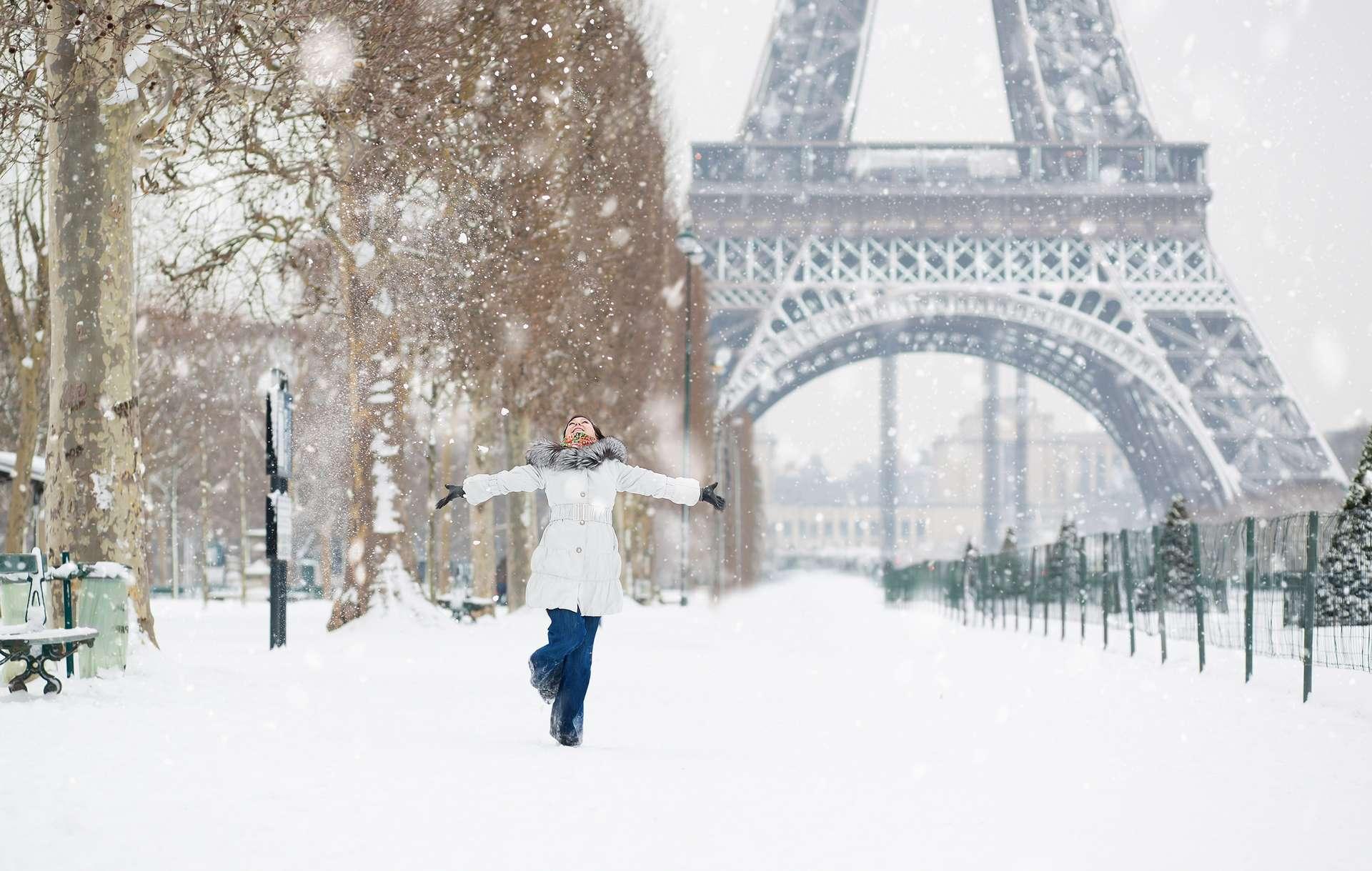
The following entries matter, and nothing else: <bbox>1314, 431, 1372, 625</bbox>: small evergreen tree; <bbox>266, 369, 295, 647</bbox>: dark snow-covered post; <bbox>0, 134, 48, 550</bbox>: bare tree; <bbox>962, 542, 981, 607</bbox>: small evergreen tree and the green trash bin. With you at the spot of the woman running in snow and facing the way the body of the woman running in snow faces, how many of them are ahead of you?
0

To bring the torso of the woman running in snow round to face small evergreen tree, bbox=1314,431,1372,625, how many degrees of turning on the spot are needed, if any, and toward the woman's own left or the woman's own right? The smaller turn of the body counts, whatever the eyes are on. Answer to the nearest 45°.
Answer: approximately 135° to the woman's own left

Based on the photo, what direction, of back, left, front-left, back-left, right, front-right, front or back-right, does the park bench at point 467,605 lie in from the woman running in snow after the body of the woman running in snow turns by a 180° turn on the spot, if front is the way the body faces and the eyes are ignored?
front

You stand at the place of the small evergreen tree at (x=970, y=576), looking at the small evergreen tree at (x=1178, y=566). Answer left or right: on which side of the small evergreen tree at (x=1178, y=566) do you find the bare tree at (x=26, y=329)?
right

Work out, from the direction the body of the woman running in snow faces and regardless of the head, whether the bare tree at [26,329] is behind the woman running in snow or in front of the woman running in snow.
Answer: behind

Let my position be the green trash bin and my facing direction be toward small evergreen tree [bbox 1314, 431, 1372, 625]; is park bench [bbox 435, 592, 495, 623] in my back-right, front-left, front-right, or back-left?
front-left

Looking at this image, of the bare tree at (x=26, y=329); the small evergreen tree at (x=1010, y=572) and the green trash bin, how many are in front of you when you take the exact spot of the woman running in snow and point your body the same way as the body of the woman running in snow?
0

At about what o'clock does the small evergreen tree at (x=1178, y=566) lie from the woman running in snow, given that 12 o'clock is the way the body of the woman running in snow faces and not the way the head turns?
The small evergreen tree is roughly at 7 o'clock from the woman running in snow.

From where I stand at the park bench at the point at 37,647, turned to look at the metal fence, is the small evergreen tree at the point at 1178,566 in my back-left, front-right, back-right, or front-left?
front-left

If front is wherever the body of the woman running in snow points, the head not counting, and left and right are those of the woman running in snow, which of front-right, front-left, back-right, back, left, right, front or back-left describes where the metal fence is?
back-left

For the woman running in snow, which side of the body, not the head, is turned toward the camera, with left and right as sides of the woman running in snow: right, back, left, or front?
front

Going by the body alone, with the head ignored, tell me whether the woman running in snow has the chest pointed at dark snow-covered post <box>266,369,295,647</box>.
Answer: no

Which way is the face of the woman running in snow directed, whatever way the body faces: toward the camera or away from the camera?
toward the camera

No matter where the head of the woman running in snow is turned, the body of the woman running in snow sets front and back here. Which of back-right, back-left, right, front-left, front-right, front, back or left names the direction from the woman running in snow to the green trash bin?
back-right

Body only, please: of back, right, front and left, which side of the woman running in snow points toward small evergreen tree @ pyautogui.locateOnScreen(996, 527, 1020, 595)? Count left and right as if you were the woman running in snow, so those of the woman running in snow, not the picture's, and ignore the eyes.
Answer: back

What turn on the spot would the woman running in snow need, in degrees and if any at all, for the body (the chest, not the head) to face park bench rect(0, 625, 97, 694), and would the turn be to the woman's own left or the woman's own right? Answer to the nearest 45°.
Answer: approximately 135° to the woman's own right

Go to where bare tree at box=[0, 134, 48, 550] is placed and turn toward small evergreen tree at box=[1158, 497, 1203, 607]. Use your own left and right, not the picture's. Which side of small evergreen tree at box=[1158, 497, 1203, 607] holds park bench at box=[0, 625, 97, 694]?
right
